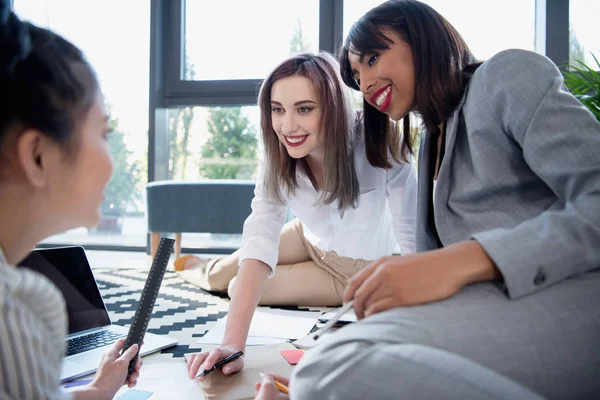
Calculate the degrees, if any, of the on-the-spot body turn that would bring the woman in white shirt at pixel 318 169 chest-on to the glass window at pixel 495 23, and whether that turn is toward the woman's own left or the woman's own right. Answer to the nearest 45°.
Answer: approximately 180°

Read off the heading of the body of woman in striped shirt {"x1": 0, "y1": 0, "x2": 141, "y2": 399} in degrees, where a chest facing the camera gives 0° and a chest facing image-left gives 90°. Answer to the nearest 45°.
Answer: approximately 225°

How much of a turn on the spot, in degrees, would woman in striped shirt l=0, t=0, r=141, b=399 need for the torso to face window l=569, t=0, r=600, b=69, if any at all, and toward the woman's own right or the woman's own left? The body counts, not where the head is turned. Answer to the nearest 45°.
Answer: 0° — they already face it

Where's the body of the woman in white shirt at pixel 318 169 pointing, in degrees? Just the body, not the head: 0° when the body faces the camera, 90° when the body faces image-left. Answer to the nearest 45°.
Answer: approximately 45°

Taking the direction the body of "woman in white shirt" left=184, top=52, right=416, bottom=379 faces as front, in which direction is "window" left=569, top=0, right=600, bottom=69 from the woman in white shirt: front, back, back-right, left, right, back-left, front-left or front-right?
back
